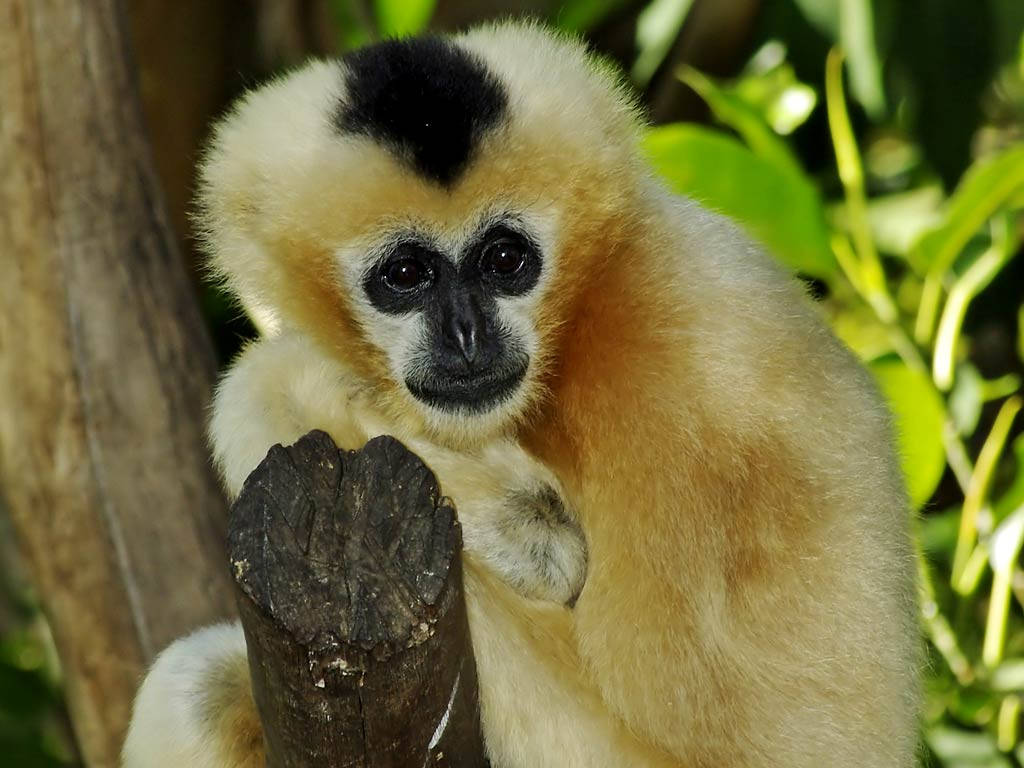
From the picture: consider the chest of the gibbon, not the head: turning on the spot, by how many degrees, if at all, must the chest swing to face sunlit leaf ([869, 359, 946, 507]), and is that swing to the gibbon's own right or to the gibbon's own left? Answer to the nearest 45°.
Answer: approximately 180°

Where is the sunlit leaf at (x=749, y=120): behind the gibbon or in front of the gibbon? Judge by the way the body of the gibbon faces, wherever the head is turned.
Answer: behind

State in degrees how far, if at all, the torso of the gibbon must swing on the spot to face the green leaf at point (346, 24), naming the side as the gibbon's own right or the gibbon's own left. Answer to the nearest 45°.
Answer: approximately 90° to the gibbon's own right

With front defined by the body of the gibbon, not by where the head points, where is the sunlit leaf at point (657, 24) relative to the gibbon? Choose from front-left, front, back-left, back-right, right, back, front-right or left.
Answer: back-right

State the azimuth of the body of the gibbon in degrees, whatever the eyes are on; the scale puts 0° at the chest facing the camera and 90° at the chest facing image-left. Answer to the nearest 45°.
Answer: approximately 45°

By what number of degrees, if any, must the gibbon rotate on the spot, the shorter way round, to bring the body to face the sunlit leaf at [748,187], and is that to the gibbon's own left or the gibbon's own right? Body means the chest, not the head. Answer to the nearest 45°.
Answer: approximately 135° to the gibbon's own right

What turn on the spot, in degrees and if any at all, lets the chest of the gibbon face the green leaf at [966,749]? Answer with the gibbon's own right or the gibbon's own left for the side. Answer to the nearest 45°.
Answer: approximately 135° to the gibbon's own left

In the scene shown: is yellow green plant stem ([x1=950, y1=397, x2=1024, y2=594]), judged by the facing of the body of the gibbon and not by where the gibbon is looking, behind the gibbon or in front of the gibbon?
behind

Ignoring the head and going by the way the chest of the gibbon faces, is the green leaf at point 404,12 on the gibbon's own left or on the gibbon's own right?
on the gibbon's own right

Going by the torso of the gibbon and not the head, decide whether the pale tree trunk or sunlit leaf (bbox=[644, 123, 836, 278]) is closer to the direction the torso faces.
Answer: the pale tree trunk

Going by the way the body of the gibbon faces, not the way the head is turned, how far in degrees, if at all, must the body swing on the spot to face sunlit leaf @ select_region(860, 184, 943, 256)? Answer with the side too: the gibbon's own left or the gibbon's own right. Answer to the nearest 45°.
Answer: approximately 180°
